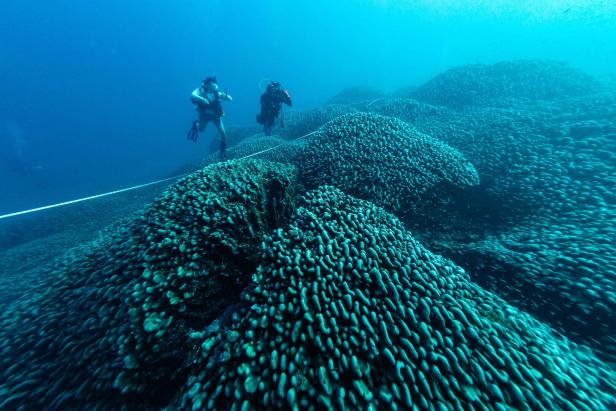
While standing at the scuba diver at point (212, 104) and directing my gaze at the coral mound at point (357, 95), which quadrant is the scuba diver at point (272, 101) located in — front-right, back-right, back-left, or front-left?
front-right

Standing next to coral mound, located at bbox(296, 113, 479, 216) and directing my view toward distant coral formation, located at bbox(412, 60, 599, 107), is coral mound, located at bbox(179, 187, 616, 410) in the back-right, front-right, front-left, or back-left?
back-right

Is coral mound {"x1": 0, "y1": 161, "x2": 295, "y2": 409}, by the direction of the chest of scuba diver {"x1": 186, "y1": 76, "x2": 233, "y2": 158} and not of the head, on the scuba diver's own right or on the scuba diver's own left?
on the scuba diver's own right

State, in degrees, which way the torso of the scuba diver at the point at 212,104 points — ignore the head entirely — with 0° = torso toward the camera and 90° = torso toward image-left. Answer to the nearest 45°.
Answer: approximately 315°

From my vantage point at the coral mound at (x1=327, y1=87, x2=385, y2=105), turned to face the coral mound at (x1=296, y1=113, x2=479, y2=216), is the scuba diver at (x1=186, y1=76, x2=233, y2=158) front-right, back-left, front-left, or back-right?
front-right

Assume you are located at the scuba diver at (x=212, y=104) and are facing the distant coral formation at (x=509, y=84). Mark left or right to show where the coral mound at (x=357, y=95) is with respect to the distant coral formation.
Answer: left

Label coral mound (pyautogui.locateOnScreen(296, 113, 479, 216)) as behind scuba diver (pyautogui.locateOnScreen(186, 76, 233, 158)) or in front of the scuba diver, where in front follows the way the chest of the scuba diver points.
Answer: in front

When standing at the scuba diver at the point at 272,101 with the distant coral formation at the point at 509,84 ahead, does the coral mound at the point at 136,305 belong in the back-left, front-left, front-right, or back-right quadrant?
back-right

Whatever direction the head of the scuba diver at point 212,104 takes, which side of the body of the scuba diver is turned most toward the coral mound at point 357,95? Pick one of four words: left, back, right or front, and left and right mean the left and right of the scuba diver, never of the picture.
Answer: left

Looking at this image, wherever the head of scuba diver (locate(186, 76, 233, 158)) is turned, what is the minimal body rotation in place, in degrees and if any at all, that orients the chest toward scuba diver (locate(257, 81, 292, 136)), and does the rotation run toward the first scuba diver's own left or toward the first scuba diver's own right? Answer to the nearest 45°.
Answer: approximately 45° to the first scuba diver's own left
